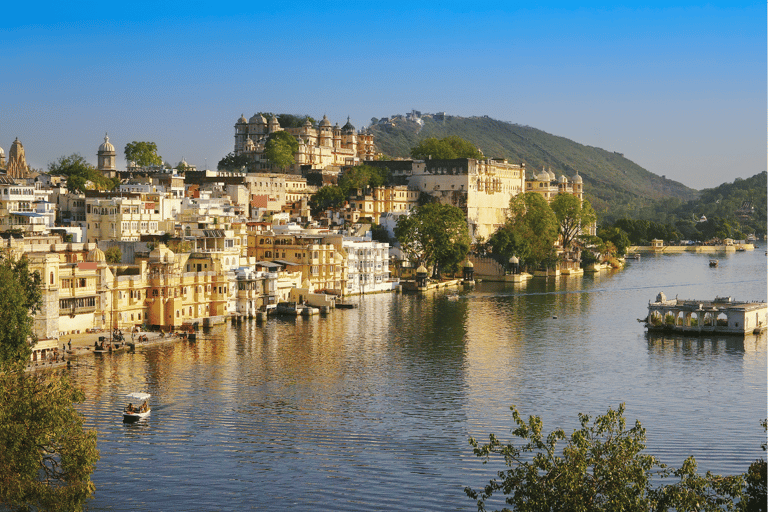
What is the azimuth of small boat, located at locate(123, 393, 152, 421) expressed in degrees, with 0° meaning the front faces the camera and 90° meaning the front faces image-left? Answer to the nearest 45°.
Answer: approximately 45°

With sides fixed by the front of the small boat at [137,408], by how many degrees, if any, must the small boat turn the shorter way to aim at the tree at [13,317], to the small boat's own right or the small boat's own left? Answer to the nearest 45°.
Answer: approximately 90° to the small boat's own right
